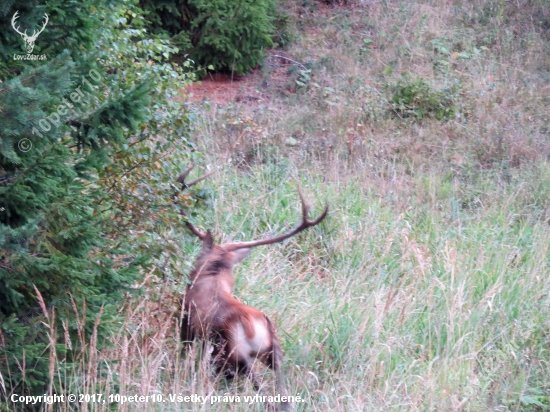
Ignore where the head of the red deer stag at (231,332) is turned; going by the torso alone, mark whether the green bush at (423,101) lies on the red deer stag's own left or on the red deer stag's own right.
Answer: on the red deer stag's own right

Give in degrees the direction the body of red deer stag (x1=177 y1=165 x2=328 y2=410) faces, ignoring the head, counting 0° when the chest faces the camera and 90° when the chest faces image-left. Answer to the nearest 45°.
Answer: approximately 135°

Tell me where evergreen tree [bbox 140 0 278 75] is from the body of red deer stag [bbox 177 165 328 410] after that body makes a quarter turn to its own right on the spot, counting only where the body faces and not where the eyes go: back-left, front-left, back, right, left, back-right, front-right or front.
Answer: front-left
